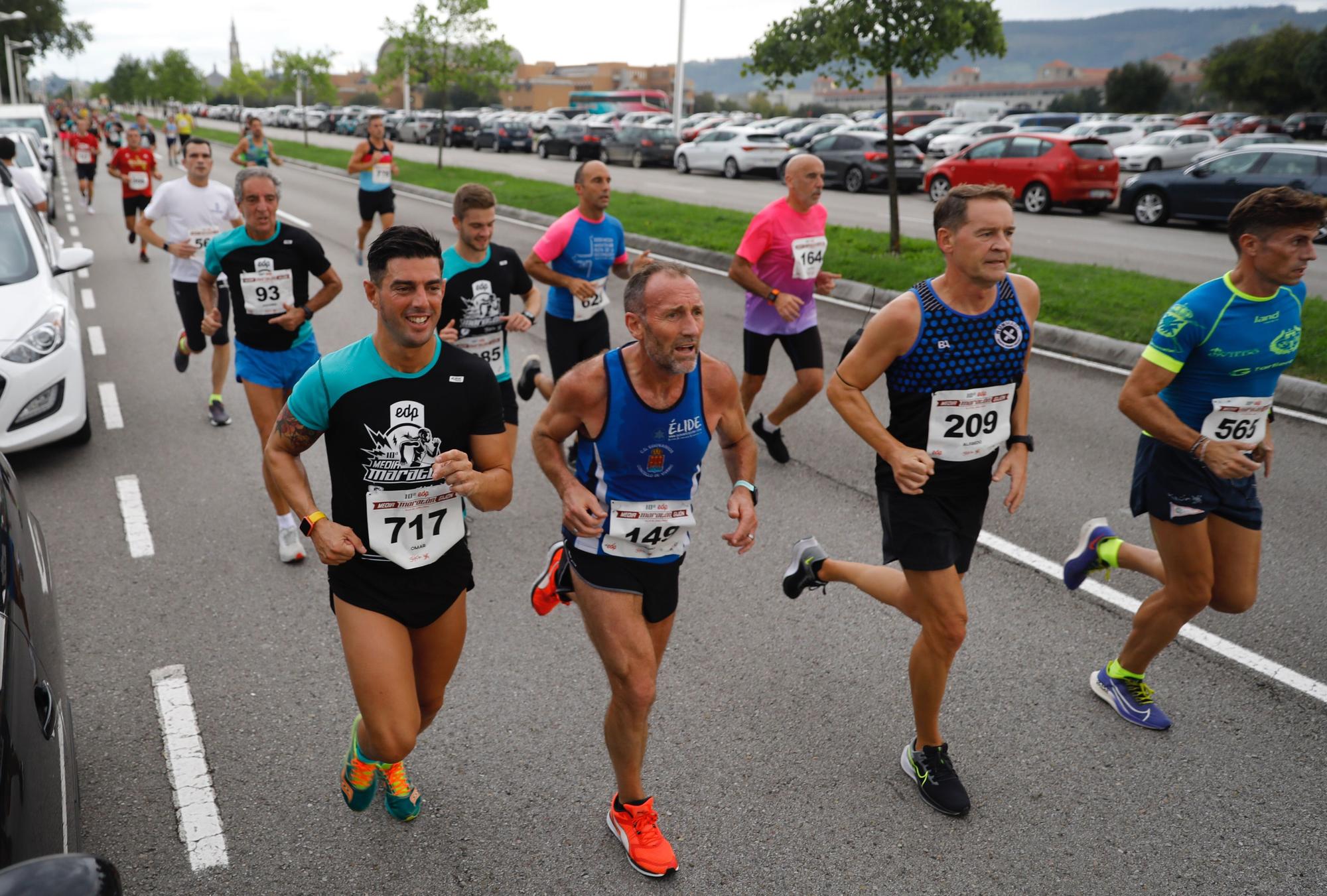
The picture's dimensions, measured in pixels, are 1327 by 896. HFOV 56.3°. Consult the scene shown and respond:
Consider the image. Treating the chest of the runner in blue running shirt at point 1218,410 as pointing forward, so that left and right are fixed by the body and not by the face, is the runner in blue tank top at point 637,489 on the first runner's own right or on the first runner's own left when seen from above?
on the first runner's own right

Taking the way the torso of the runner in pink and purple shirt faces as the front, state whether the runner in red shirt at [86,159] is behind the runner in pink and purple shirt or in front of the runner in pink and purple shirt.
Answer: behind

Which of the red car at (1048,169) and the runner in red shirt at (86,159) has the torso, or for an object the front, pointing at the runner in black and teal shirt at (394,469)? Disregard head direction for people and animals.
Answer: the runner in red shirt

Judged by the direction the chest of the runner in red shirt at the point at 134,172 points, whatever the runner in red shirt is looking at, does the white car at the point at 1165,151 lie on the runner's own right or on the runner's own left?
on the runner's own left

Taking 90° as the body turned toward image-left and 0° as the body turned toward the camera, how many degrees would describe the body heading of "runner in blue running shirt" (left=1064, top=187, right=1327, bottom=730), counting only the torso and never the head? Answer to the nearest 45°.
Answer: approximately 315°

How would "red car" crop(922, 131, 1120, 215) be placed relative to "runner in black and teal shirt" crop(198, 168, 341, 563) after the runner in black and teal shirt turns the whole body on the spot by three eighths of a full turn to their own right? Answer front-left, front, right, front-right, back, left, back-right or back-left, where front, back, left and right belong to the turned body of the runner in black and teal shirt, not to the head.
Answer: right

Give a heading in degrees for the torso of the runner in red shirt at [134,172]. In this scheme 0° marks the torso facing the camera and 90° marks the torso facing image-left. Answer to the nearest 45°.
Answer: approximately 0°

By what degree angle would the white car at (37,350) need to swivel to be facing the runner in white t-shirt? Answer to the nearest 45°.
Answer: approximately 135° to its left

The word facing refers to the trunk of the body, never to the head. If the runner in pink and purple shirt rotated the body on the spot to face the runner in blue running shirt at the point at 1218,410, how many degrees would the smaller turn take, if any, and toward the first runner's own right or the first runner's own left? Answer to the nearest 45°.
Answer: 0° — they already face them
